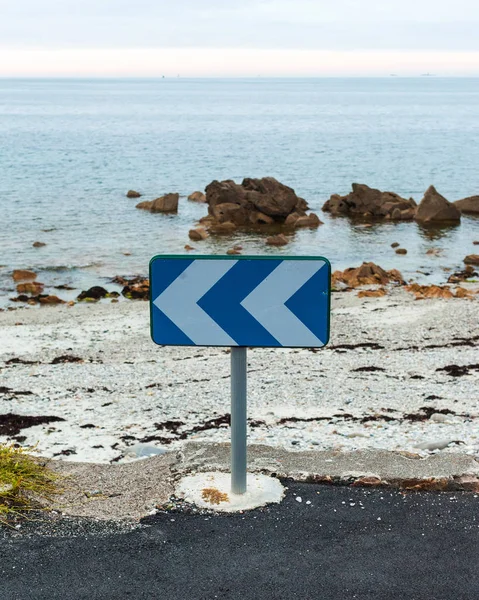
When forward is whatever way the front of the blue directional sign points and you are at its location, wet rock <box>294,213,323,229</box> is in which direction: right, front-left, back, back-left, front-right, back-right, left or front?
back

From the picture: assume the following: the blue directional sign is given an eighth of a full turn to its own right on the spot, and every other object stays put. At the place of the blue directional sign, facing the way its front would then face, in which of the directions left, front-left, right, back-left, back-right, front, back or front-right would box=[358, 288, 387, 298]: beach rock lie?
back-right

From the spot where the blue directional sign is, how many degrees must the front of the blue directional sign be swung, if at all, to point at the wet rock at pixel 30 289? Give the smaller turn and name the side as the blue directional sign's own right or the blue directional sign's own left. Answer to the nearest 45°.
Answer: approximately 180°

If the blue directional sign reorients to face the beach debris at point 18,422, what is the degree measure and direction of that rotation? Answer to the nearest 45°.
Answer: approximately 135° to its right

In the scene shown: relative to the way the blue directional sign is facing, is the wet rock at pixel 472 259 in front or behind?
behind

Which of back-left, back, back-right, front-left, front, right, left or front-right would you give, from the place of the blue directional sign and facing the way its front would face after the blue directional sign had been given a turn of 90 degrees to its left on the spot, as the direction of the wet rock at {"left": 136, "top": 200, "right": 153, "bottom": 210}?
left

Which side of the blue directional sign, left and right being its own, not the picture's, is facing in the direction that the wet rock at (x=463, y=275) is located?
back

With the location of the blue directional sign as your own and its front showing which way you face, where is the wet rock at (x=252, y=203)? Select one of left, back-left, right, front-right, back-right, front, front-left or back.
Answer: back

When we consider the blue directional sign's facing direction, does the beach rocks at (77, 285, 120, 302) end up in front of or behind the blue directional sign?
behind

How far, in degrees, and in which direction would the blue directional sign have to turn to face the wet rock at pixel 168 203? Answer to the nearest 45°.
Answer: approximately 180°

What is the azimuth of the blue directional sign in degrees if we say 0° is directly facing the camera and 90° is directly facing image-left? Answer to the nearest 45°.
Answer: approximately 0°

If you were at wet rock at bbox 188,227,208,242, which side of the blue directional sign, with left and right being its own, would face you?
back
